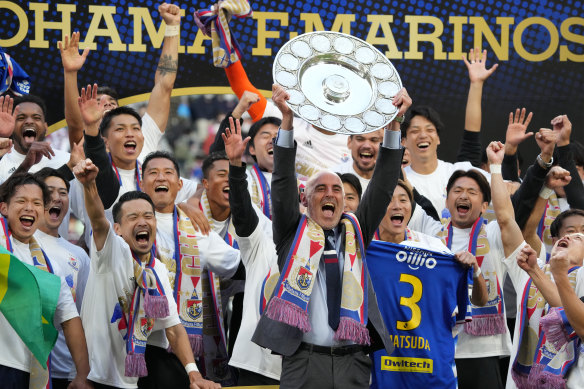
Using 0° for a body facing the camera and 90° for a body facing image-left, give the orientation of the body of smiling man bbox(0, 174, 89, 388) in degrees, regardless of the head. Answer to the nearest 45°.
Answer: approximately 0°

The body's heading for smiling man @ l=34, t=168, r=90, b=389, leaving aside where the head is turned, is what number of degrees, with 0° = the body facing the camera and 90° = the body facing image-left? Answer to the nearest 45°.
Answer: approximately 0°

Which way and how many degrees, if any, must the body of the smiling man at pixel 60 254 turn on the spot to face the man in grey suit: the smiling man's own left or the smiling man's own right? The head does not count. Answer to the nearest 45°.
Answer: approximately 45° to the smiling man's own left

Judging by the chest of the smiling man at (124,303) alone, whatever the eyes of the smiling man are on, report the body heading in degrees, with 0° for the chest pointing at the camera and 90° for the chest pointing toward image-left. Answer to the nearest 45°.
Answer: approximately 315°

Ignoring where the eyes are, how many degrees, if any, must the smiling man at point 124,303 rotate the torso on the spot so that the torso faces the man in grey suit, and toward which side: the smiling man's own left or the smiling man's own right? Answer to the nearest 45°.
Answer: approximately 45° to the smiling man's own left
